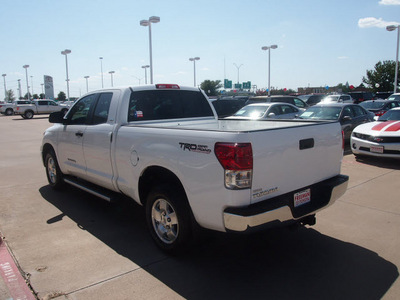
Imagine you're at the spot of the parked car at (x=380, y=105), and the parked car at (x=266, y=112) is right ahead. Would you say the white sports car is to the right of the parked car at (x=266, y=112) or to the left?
left

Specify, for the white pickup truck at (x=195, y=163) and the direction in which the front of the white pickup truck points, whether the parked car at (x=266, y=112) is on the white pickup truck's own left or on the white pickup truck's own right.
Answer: on the white pickup truck's own right

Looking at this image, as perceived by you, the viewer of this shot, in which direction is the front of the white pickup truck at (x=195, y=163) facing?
facing away from the viewer and to the left of the viewer

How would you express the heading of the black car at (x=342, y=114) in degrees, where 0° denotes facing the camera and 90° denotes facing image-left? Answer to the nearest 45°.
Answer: approximately 45°

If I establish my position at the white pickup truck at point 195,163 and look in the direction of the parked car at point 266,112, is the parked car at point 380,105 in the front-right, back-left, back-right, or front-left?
front-right

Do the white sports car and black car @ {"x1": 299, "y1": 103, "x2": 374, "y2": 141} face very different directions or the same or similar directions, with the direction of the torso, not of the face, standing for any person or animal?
same or similar directions

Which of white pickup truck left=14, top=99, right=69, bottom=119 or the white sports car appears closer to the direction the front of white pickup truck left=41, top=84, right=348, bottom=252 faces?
the white pickup truck

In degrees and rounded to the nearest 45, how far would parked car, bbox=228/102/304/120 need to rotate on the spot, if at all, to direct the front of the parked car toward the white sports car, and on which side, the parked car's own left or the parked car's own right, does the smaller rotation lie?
approximately 90° to the parked car's own left

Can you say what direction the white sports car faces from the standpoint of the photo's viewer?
facing the viewer and to the left of the viewer

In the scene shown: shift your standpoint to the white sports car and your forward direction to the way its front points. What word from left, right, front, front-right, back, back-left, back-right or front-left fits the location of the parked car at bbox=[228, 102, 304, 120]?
right

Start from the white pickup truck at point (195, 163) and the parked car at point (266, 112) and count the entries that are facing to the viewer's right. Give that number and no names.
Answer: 0

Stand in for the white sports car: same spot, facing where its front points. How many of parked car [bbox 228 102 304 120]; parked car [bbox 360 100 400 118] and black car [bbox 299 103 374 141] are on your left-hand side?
0

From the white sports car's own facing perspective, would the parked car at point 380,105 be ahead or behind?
behind

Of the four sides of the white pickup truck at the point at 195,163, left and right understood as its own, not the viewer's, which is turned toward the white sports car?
right

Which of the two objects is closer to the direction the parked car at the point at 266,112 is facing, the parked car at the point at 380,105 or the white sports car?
the white sports car

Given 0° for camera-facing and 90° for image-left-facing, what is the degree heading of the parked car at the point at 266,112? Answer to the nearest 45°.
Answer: approximately 45°

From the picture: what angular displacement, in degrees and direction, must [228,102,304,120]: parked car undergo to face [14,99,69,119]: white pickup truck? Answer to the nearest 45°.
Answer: approximately 90° to its right
